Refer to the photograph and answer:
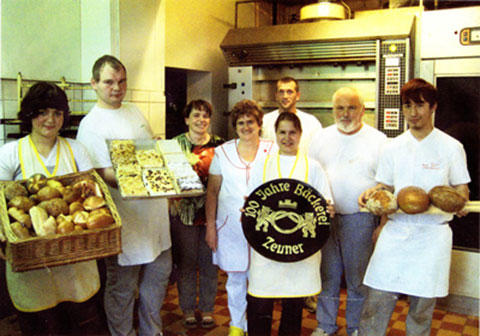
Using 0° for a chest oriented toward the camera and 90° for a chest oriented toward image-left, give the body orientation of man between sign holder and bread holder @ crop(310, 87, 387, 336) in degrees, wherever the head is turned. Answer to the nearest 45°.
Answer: approximately 0°

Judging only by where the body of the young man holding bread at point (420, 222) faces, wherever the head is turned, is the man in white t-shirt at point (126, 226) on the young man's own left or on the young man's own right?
on the young man's own right

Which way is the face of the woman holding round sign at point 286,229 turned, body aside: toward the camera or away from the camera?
toward the camera

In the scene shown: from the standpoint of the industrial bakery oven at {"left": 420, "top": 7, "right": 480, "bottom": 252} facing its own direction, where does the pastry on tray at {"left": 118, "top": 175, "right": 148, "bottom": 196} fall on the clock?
The pastry on tray is roughly at 1 o'clock from the industrial bakery oven.

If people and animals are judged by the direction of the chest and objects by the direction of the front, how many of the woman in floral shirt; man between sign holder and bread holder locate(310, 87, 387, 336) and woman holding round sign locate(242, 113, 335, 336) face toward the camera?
3

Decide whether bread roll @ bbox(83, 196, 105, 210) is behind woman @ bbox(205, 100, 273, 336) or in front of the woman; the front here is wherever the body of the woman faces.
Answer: in front

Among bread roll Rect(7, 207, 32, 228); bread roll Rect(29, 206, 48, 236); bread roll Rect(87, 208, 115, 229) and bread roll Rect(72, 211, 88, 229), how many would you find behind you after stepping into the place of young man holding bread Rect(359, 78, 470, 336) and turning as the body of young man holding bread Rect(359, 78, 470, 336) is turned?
0

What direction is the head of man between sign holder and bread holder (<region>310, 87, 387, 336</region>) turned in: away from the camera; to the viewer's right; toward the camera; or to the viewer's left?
toward the camera

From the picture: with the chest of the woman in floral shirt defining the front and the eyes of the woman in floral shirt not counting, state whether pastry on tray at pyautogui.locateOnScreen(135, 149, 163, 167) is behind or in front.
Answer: in front

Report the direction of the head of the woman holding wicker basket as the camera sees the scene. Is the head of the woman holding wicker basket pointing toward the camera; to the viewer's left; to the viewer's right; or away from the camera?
toward the camera

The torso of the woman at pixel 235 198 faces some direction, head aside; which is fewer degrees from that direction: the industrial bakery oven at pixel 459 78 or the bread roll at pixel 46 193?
the bread roll

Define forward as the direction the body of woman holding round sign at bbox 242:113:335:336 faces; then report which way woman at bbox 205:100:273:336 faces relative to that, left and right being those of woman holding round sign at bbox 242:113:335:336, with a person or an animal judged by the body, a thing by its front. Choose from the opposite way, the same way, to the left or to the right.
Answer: the same way

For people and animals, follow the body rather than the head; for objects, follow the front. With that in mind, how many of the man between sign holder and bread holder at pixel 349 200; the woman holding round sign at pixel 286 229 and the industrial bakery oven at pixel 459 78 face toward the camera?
3

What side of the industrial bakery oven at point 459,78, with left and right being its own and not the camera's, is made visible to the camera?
front

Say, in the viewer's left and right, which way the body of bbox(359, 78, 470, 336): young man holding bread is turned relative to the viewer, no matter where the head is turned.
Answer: facing the viewer
